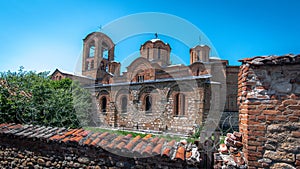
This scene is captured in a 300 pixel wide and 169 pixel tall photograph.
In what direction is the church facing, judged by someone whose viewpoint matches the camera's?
facing away from the viewer and to the left of the viewer

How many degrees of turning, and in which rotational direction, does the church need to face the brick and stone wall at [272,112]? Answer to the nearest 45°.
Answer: approximately 135° to its left

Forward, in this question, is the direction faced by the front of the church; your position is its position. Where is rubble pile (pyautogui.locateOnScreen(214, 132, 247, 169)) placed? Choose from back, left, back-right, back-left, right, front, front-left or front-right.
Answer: back-left
